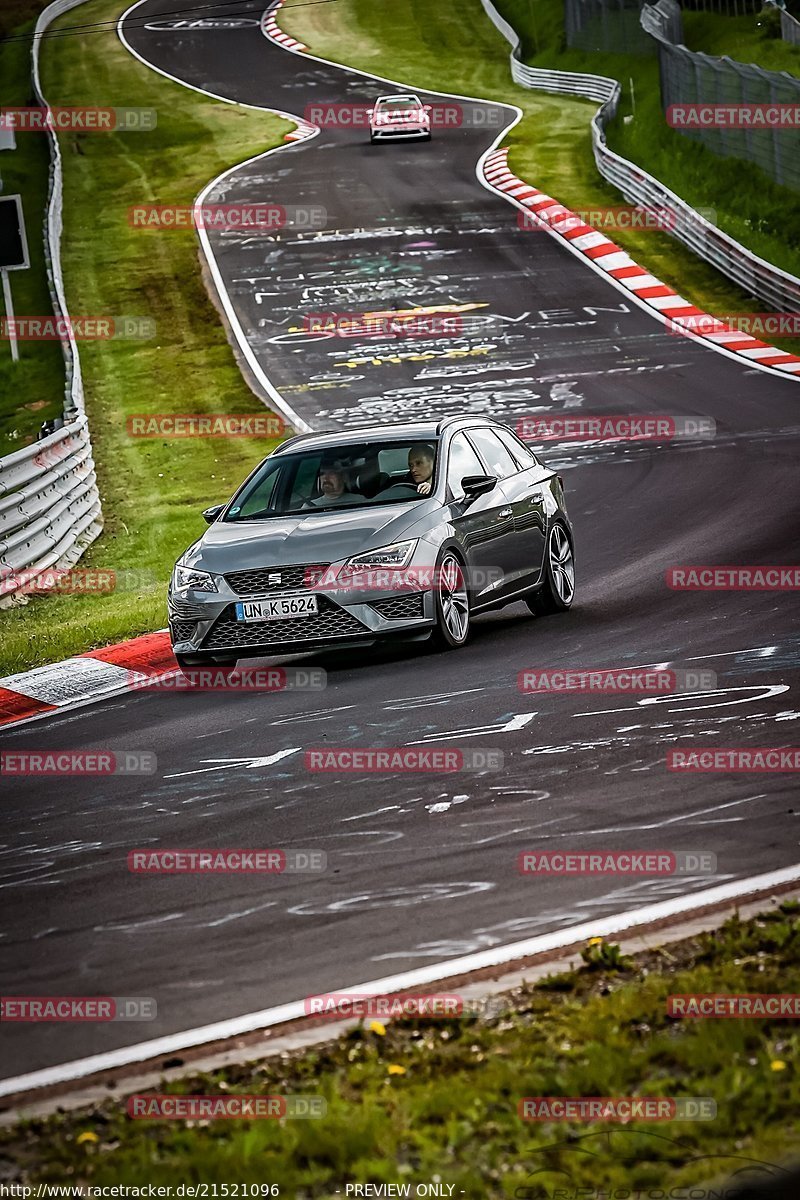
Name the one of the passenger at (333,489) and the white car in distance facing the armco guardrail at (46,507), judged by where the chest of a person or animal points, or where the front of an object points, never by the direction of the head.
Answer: the white car in distance

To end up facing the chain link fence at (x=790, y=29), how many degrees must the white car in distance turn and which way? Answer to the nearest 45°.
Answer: approximately 90° to its left

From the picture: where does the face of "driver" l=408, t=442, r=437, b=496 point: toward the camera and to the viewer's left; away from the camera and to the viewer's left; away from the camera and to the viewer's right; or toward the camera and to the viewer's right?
toward the camera and to the viewer's left

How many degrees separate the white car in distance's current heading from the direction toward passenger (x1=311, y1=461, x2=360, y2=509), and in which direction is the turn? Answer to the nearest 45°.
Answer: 0° — it already faces them

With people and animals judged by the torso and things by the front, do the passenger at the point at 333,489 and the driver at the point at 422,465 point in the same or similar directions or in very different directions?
same or similar directions

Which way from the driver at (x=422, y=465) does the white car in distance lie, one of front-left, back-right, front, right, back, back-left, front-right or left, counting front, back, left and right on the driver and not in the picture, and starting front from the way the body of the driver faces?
back-right

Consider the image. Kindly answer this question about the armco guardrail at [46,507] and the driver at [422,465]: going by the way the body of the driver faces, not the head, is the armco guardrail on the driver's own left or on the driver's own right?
on the driver's own right

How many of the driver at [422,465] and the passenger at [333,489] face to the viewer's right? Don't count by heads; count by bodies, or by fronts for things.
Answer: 0

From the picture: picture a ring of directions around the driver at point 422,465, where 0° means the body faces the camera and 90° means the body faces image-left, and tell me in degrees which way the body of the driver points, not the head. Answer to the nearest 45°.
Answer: approximately 45°

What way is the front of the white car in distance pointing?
toward the camera
